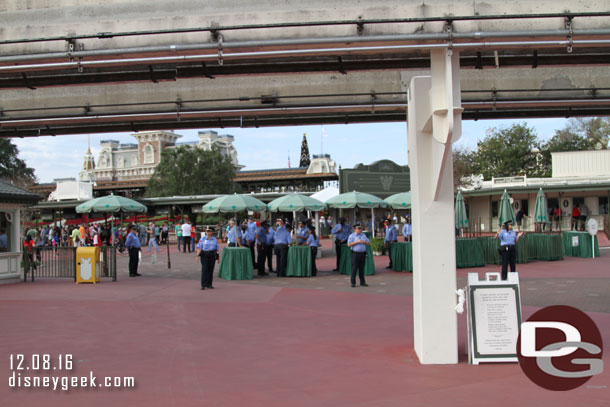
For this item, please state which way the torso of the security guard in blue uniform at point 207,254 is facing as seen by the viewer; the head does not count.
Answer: toward the camera

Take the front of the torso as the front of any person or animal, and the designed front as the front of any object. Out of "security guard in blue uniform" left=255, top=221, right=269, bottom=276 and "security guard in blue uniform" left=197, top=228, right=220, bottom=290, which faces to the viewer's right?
"security guard in blue uniform" left=255, top=221, right=269, bottom=276

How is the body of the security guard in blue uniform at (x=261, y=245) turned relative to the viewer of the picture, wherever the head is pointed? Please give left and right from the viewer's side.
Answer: facing to the right of the viewer

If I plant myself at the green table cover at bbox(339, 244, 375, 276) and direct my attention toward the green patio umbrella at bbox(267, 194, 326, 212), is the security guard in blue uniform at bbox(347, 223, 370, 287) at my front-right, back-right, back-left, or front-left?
back-left

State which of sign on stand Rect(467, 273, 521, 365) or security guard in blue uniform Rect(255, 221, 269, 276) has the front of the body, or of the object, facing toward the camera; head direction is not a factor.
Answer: the sign on stand

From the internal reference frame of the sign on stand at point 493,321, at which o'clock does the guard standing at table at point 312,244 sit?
The guard standing at table is roughly at 5 o'clock from the sign on stand.

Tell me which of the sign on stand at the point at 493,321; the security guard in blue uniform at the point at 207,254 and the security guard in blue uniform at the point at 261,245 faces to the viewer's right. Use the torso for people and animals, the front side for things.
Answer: the security guard in blue uniform at the point at 261,245

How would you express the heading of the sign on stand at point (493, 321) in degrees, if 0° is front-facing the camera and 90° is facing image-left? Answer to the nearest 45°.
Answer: approximately 0°

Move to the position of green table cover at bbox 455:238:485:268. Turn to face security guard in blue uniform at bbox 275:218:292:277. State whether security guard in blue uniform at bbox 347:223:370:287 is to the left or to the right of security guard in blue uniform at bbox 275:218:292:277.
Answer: left

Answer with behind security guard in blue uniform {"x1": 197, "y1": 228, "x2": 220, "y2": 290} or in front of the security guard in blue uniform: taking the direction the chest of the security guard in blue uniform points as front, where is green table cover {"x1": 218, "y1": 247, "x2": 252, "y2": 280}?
behind

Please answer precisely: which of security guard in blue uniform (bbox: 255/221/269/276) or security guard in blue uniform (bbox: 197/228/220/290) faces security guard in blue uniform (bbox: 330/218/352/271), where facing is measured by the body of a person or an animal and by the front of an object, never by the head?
security guard in blue uniform (bbox: 255/221/269/276)
